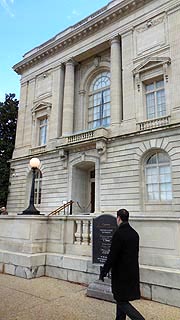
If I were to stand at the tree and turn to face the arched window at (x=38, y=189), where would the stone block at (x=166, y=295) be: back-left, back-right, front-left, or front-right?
front-right

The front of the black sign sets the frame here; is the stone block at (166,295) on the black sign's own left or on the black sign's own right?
on the black sign's own left

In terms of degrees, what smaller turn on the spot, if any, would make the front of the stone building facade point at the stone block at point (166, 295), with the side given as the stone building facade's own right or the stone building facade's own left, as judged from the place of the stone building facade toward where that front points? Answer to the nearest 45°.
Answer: approximately 45° to the stone building facade's own left

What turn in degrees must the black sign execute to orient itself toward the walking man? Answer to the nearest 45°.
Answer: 0° — it already faces them

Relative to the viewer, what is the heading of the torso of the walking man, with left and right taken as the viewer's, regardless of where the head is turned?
facing away from the viewer and to the left of the viewer

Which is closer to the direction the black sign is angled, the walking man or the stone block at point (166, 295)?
the walking man

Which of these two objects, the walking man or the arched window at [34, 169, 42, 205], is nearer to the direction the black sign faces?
the walking man

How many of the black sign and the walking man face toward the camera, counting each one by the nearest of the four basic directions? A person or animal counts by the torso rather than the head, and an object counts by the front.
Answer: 1

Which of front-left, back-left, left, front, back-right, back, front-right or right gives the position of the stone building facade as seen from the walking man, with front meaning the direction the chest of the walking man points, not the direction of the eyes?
front-right

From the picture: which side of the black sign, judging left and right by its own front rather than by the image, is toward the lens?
front

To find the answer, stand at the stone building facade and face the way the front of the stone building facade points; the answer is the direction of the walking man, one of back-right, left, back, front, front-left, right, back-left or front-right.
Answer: front-left

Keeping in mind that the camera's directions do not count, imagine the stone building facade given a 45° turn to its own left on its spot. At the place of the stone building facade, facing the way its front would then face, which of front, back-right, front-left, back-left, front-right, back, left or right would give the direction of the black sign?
front

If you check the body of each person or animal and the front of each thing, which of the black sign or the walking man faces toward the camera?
the black sign
